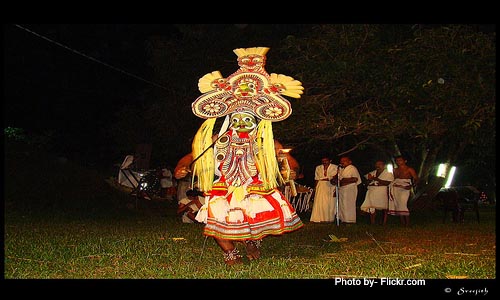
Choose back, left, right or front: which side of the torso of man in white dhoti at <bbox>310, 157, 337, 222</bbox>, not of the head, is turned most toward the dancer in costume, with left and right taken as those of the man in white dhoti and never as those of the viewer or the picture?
front

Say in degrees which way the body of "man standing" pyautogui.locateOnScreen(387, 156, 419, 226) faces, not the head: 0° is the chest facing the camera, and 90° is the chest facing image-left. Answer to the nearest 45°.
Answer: approximately 45°

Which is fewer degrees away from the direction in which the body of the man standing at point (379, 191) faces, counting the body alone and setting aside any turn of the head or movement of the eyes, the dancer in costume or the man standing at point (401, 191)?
the dancer in costume

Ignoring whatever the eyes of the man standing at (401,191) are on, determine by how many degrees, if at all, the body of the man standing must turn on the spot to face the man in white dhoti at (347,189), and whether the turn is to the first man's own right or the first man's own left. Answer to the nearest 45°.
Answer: approximately 45° to the first man's own right

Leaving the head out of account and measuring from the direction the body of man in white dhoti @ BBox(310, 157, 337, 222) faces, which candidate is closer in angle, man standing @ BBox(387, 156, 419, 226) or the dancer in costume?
the dancer in costume

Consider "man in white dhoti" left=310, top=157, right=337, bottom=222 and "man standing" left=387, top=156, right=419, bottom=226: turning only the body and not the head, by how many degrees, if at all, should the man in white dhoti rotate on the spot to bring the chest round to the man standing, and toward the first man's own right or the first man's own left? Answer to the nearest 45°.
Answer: approximately 90° to the first man's own left

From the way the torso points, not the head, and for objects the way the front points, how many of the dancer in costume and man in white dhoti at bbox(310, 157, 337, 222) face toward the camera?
2
